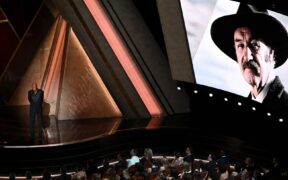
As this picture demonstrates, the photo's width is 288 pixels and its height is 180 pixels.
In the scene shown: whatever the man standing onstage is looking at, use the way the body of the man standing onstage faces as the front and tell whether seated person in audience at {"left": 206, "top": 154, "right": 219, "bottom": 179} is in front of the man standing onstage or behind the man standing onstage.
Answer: in front

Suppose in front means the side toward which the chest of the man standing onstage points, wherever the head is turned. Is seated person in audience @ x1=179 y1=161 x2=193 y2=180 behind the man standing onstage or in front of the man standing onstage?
in front

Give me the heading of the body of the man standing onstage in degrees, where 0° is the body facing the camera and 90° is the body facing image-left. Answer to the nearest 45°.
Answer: approximately 0°

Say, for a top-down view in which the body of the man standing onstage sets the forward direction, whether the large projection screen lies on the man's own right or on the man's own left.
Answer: on the man's own left
